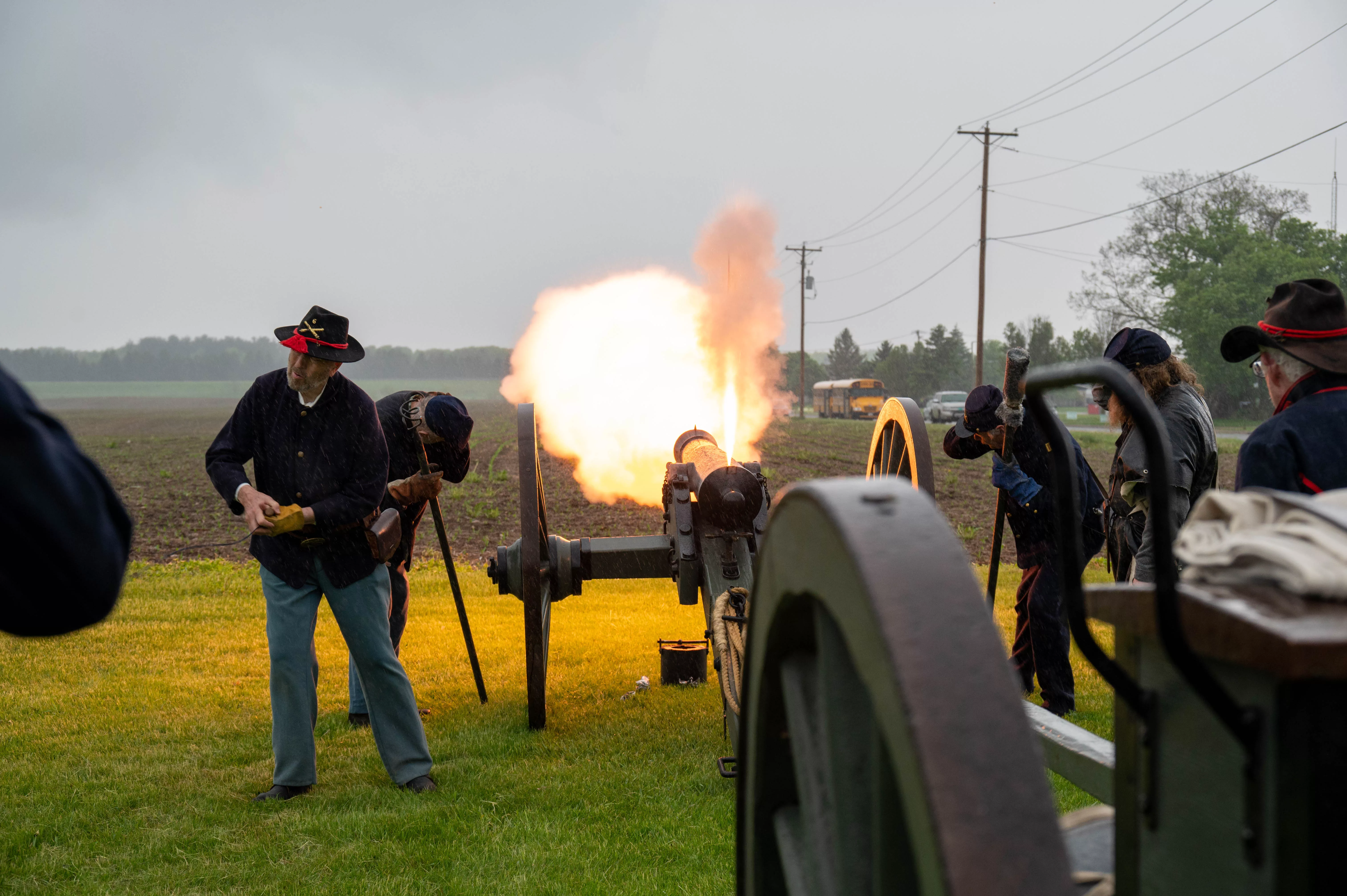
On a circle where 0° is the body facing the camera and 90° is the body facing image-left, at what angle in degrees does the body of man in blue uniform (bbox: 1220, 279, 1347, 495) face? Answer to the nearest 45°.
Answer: approximately 135°

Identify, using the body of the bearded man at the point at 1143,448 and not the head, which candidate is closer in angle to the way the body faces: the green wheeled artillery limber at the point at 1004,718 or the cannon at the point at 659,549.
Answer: the cannon

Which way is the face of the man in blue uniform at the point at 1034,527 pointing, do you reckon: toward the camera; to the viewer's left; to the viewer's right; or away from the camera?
to the viewer's left

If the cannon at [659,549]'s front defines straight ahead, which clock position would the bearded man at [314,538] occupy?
The bearded man is roughly at 8 o'clock from the cannon.

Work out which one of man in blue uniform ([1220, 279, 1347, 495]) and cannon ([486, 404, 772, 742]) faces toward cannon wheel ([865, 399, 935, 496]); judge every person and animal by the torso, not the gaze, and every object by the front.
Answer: the man in blue uniform

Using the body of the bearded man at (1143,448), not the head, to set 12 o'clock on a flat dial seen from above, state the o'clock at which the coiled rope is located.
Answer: The coiled rope is roughly at 11 o'clock from the bearded man.

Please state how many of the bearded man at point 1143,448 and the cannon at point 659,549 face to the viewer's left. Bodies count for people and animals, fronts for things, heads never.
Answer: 1

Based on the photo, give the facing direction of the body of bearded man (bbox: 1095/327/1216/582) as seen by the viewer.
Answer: to the viewer's left

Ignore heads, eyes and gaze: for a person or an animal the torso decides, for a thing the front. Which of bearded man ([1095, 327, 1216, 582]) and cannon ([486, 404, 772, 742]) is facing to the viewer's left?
the bearded man

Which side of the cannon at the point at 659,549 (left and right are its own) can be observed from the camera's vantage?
back

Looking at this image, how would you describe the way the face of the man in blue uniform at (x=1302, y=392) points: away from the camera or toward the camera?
away from the camera

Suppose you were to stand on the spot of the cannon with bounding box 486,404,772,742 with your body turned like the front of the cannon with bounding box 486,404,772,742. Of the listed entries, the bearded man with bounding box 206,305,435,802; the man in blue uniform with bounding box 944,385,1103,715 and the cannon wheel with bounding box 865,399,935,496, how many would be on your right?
2
